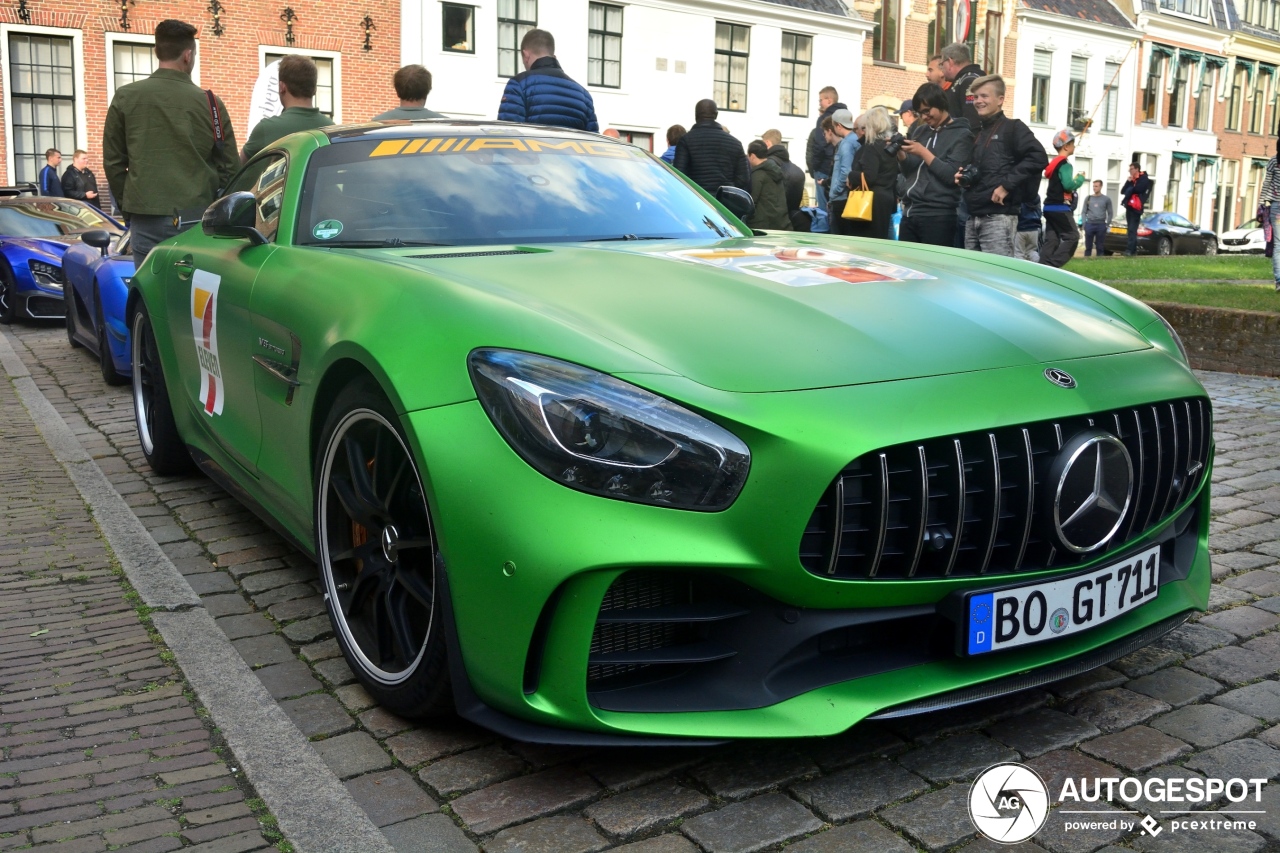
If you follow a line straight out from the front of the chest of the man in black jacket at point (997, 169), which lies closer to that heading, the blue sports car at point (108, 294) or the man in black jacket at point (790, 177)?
the blue sports car

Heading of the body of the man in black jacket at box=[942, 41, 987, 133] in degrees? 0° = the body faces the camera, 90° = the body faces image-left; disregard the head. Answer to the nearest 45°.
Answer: approximately 90°

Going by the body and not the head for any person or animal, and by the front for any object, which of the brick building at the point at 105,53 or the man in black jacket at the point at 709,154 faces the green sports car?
the brick building

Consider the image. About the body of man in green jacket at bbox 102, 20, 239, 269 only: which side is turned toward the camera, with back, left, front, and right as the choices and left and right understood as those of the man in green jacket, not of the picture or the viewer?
back

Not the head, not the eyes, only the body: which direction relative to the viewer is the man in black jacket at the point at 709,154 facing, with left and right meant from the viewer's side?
facing away from the viewer

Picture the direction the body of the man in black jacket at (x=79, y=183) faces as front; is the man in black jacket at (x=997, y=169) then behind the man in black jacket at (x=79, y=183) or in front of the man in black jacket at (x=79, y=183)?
in front

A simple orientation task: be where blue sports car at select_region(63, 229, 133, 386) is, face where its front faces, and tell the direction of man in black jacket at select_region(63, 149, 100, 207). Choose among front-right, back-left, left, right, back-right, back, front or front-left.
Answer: back-left

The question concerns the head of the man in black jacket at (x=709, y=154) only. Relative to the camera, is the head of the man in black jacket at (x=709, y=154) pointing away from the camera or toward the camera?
away from the camera

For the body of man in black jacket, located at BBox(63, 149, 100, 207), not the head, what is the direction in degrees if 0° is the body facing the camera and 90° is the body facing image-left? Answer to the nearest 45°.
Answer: approximately 315°

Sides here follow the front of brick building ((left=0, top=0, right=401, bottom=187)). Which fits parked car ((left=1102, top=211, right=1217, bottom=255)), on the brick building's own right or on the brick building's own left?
on the brick building's own left
